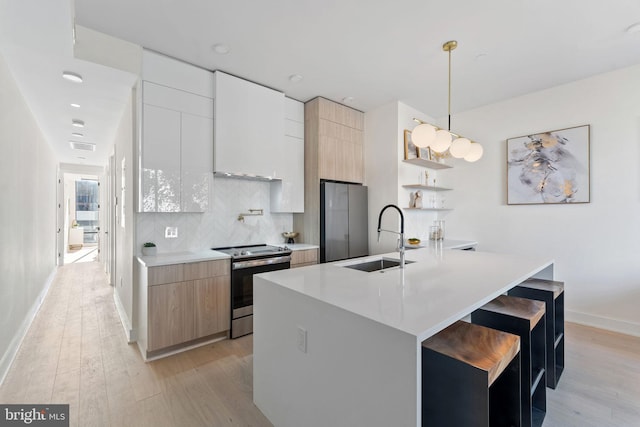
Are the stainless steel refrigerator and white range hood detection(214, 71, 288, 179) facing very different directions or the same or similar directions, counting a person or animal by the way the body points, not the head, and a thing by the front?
same or similar directions

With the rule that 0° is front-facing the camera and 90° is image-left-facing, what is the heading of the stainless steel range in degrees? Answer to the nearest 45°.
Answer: approximately 315°

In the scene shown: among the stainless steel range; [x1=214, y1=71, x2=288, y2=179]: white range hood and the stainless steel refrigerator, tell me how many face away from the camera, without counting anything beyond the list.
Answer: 0

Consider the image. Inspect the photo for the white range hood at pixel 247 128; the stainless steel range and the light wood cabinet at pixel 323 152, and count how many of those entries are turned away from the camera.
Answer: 0

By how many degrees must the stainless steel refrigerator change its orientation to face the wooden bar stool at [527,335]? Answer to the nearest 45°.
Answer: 0° — it already faces it

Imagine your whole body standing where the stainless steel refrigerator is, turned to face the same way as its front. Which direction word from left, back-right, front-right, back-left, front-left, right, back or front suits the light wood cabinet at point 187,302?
right

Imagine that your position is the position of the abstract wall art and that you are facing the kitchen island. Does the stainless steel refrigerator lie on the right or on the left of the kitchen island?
right

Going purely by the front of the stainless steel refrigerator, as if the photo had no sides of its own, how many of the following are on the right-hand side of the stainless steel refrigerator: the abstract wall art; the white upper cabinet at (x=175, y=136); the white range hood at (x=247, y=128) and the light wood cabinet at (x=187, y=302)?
3

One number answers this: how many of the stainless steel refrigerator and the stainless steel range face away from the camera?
0

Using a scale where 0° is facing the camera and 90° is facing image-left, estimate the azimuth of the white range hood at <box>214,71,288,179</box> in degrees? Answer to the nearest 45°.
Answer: approximately 315°

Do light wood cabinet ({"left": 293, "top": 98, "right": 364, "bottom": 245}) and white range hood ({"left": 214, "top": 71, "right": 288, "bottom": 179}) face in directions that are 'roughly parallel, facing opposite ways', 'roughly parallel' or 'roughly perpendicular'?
roughly parallel

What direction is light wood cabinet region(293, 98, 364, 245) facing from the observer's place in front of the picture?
facing the viewer and to the right of the viewer

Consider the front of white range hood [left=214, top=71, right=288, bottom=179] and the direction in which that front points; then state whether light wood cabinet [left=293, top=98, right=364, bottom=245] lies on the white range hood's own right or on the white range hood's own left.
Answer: on the white range hood's own left

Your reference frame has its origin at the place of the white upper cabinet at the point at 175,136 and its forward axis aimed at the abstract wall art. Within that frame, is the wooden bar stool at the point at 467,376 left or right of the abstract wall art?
right

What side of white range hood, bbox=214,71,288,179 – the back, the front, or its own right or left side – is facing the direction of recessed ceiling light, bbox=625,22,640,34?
front
